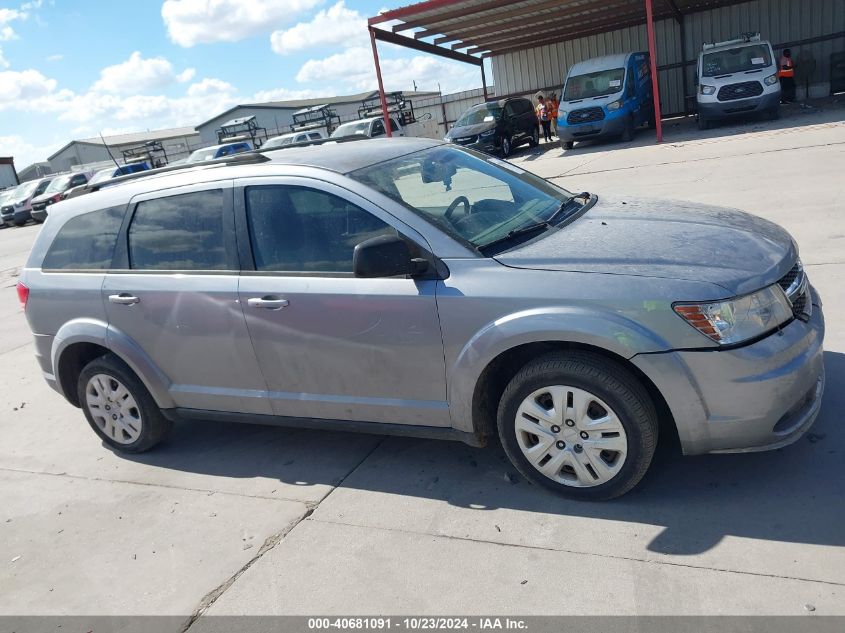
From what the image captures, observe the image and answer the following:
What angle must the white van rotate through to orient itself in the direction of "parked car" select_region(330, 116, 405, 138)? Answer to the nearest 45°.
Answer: approximately 90° to its right

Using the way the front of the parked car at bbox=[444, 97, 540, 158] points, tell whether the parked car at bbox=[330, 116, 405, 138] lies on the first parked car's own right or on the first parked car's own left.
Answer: on the first parked car's own right

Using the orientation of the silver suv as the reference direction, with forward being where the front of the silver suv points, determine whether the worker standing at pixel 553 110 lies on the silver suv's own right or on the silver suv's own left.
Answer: on the silver suv's own left

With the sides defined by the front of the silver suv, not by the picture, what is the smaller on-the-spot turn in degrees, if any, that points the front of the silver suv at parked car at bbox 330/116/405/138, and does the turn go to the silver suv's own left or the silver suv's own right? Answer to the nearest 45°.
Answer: approximately 135° to the silver suv's own left

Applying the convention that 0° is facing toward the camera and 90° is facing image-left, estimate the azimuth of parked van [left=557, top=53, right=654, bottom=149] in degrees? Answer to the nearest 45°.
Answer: approximately 45°

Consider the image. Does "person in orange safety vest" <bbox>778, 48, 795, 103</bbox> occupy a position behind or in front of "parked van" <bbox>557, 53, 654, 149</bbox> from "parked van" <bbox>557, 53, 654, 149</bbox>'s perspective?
behind

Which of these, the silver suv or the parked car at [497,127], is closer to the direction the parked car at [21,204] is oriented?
the silver suv

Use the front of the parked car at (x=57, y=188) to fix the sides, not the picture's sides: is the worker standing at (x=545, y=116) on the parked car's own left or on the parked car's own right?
on the parked car's own left

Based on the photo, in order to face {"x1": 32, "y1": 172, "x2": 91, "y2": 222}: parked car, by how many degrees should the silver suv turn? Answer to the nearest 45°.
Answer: approximately 180°

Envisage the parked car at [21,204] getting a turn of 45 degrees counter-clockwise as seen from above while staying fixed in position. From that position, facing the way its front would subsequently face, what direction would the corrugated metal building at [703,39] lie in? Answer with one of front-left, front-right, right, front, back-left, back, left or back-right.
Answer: front-left

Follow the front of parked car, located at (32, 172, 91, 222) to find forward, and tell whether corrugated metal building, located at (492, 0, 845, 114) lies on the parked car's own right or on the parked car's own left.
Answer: on the parked car's own left
